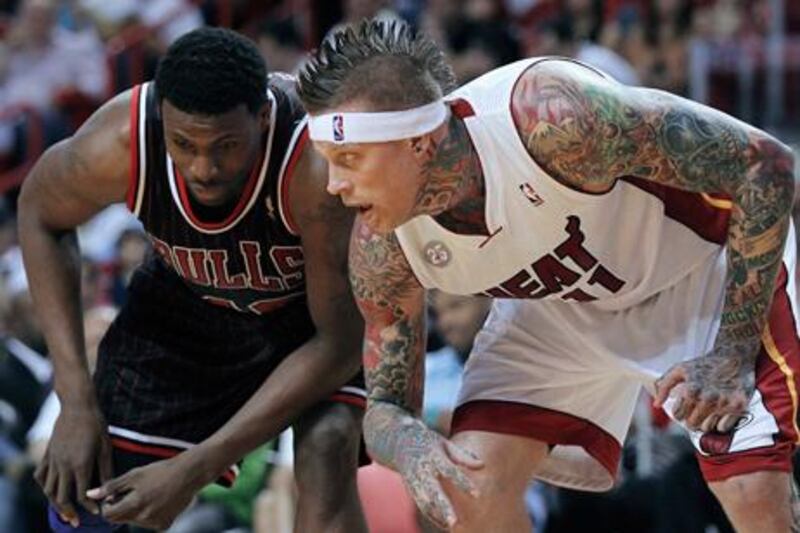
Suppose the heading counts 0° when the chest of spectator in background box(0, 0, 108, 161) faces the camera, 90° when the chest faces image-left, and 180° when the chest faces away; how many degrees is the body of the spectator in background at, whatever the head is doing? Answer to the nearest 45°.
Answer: approximately 0°

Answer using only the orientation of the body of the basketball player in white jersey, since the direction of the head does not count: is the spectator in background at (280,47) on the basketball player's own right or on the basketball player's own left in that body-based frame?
on the basketball player's own right

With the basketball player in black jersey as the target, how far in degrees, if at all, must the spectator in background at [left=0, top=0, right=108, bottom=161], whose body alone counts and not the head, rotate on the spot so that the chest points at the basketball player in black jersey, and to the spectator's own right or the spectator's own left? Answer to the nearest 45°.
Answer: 0° — they already face them

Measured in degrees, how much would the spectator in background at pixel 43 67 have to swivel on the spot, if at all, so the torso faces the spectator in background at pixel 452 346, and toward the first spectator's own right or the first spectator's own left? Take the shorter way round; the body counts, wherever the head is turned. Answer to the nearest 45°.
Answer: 0° — they already face them

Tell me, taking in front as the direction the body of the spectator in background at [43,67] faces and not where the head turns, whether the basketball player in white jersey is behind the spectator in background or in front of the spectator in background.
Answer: in front

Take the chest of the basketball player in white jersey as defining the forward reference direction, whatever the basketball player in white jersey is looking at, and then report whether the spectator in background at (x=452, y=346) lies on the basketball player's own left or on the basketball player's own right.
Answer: on the basketball player's own right

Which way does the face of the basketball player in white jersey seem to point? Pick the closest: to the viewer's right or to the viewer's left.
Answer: to the viewer's left

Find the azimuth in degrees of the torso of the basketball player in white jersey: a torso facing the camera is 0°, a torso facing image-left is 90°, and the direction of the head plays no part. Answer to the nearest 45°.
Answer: approximately 45°

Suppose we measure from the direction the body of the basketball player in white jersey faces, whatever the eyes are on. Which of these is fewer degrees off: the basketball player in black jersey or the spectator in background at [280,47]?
the basketball player in black jersey
